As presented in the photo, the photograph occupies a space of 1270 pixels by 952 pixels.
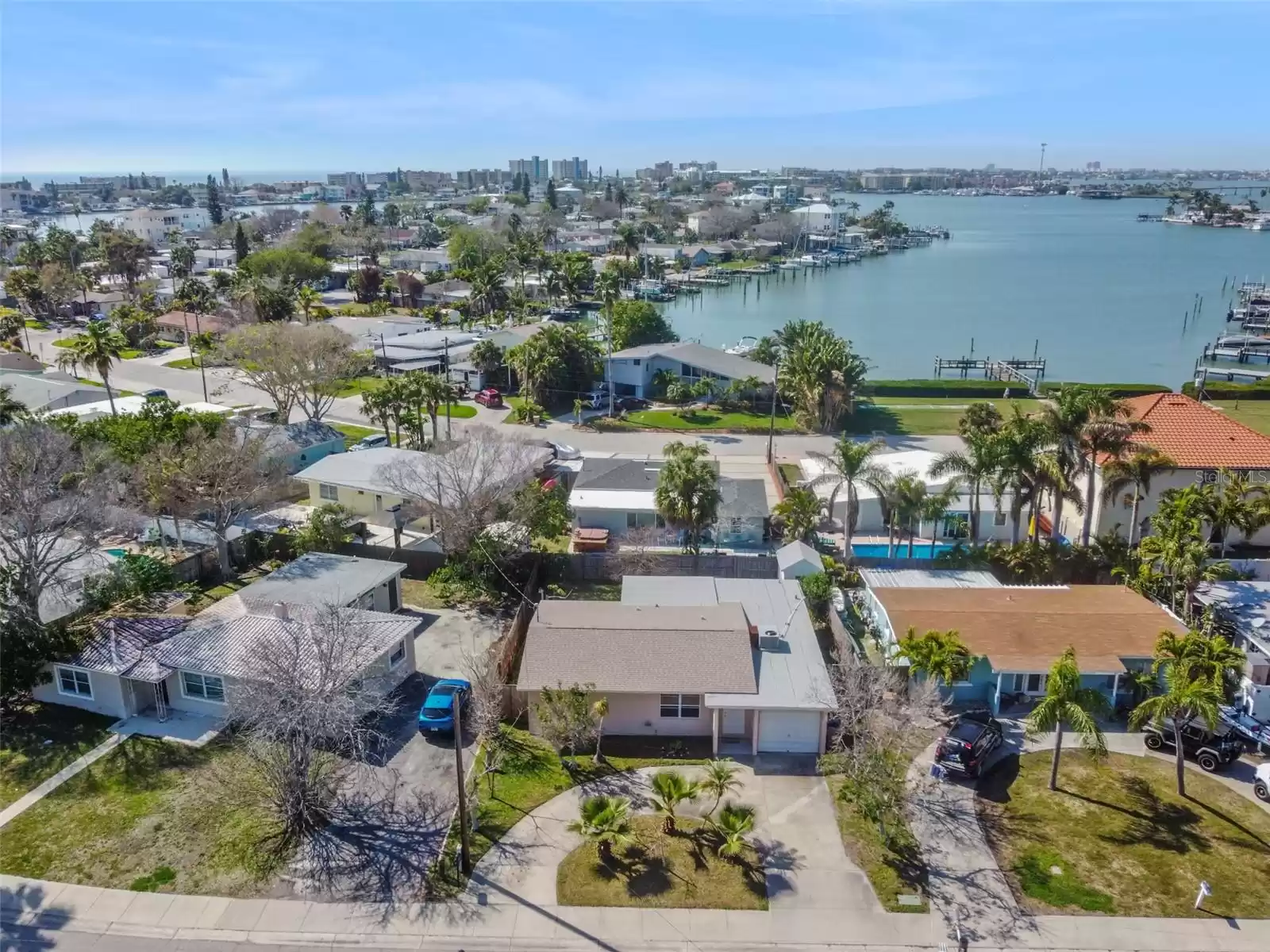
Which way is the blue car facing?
away from the camera

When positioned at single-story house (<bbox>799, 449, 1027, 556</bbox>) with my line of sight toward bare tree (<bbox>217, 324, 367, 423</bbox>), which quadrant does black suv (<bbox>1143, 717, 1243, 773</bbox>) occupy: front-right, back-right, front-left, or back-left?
back-left

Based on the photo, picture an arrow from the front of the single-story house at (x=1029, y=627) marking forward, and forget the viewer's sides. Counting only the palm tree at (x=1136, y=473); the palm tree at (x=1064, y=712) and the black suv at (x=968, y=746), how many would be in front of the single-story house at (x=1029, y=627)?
2

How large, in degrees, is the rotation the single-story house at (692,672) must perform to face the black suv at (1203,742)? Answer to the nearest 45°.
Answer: approximately 90° to its left

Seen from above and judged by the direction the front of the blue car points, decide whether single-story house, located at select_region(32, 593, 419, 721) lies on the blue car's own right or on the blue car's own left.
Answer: on the blue car's own left

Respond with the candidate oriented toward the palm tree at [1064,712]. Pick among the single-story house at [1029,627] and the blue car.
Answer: the single-story house

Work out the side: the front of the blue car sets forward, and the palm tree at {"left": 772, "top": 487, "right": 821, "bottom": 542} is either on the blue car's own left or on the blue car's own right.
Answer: on the blue car's own right

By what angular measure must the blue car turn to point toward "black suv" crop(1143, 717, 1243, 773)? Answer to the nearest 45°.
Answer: approximately 90° to its right

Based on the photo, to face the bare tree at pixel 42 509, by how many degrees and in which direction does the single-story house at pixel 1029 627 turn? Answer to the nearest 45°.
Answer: approximately 90° to its right

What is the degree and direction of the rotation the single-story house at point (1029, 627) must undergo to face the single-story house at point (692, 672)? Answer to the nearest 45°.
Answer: approximately 45° to its right

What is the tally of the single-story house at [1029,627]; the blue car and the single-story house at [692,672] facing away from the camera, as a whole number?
1

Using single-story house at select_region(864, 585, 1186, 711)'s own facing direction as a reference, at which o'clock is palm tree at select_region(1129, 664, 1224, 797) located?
The palm tree is roughly at 11 o'clock from the single-story house.

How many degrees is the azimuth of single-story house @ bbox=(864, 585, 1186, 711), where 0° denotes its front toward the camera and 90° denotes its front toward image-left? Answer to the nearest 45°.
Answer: approximately 0°

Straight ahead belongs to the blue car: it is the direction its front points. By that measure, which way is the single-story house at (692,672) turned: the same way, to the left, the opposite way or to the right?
the opposite way
